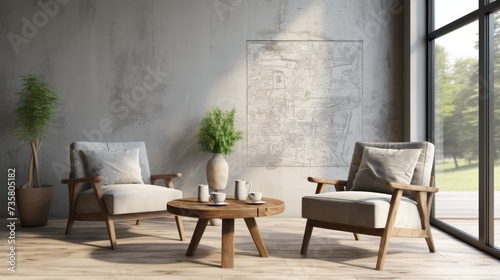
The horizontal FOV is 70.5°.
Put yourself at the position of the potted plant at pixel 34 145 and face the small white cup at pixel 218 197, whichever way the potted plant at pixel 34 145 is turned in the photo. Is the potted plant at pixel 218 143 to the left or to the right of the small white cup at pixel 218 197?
left

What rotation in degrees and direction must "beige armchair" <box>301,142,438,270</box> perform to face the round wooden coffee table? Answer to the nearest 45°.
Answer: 0° — it already faces it

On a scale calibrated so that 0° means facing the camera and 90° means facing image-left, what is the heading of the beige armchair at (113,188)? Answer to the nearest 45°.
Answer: approximately 315°

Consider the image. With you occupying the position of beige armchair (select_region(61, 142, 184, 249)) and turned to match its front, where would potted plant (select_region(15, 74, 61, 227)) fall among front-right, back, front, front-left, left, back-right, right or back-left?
back

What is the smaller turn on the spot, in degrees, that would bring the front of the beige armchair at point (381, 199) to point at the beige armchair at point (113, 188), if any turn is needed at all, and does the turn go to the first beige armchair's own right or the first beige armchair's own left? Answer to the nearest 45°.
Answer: approximately 45° to the first beige armchair's own right

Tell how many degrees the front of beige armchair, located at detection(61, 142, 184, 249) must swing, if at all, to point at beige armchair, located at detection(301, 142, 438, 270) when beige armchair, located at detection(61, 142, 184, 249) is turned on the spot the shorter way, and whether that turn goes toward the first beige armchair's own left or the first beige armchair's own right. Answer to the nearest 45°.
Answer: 0° — it already faces it
